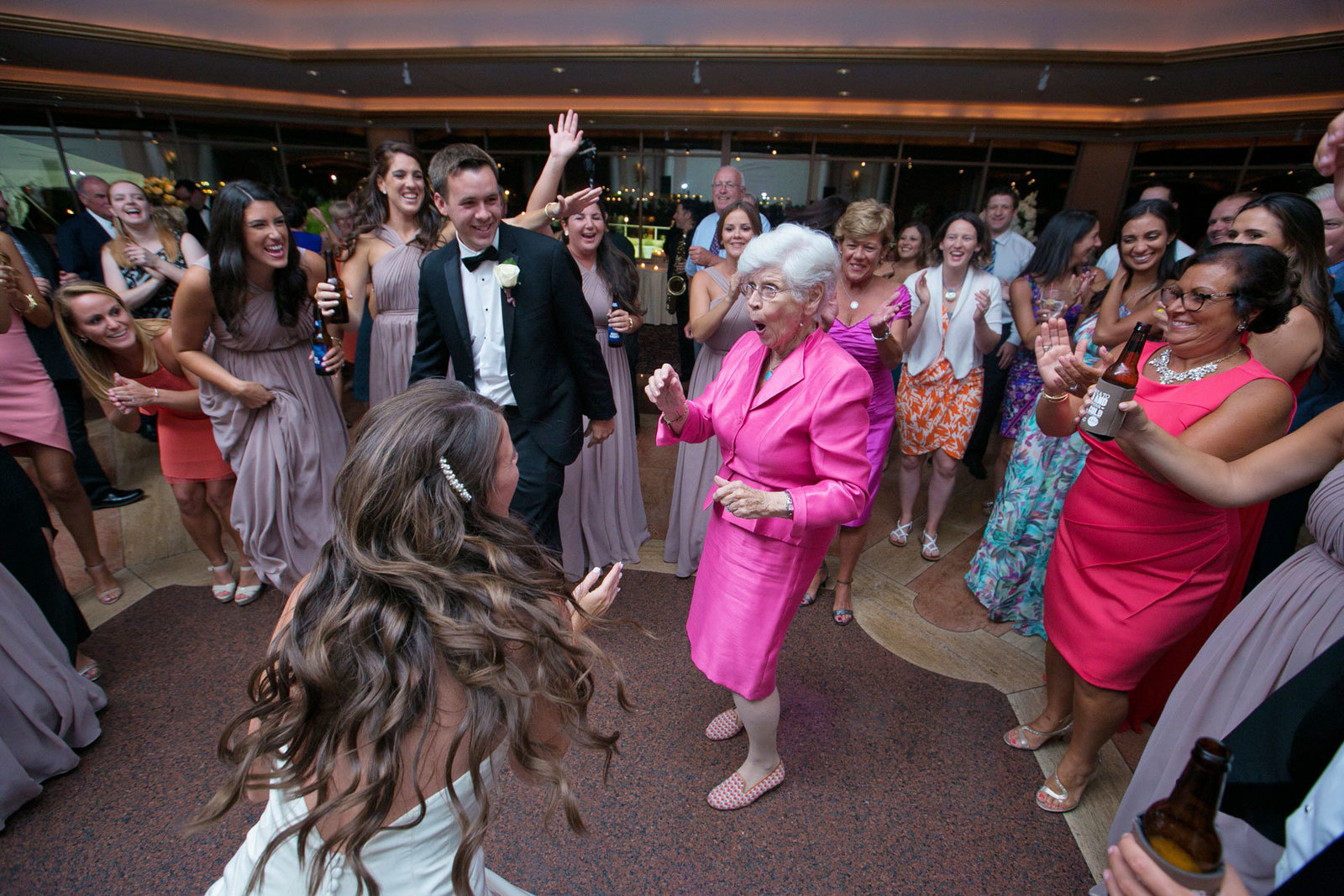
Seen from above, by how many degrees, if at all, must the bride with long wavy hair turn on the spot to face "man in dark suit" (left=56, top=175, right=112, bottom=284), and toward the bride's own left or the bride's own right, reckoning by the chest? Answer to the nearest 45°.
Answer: approximately 45° to the bride's own left

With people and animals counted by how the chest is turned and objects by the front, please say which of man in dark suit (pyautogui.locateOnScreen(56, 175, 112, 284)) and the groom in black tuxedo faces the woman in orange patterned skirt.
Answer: the man in dark suit

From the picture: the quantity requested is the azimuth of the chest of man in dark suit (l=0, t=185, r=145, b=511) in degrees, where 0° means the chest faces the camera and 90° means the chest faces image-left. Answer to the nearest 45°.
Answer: approximately 270°

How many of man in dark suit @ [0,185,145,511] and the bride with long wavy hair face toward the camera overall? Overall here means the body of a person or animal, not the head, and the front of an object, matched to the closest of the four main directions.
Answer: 0

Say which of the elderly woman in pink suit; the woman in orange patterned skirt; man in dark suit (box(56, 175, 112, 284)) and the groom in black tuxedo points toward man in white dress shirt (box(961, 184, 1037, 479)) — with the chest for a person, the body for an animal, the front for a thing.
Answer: the man in dark suit

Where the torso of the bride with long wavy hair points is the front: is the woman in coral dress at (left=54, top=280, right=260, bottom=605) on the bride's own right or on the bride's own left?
on the bride's own left

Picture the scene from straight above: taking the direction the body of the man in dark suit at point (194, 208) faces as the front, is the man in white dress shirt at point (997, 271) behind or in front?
in front

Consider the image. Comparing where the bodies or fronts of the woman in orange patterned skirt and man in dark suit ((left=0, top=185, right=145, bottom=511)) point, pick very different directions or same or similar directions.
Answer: very different directions

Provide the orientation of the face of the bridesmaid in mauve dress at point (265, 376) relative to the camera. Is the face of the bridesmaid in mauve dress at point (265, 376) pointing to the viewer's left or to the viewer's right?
to the viewer's right

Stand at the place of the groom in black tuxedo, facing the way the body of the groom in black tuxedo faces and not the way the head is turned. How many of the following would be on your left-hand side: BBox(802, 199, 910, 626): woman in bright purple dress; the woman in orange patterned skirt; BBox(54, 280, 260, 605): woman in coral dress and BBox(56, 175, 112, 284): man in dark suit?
2

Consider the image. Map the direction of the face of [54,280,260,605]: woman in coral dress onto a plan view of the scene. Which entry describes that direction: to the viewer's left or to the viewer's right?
to the viewer's right
